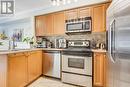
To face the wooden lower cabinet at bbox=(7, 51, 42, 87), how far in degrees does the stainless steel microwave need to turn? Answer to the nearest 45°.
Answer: approximately 45° to its right

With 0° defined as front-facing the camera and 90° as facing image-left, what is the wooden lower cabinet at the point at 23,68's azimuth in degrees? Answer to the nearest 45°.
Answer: approximately 315°

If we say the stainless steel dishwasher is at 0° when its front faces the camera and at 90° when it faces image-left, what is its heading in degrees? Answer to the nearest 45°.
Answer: approximately 45°

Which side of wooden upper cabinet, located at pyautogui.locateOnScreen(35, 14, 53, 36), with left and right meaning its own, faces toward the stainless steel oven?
left
